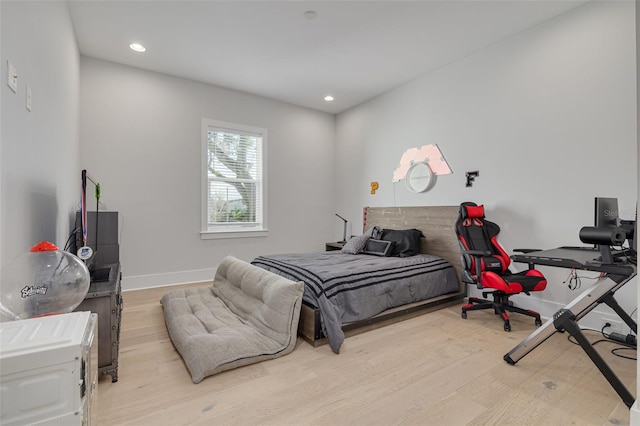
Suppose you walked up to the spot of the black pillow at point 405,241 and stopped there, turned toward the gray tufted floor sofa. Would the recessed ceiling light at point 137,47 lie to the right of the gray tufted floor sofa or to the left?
right

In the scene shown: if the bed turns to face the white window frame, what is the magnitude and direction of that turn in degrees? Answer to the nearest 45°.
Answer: approximately 90° to its right

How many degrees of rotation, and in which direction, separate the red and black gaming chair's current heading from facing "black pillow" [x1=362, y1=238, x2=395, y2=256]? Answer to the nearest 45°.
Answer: approximately 135° to its right

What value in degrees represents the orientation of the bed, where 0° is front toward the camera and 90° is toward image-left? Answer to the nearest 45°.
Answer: approximately 45°

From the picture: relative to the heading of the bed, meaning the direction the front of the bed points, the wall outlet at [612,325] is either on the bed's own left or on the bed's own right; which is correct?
on the bed's own left

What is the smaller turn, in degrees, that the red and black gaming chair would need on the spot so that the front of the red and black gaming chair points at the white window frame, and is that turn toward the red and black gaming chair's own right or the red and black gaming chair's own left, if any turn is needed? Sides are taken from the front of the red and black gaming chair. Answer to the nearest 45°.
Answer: approximately 135° to the red and black gaming chair's own right

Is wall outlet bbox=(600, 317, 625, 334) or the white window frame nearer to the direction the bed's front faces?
the white window frame

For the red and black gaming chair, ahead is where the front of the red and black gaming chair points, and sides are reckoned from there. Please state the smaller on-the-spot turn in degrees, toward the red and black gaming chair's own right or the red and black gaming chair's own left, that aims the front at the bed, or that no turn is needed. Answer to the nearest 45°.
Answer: approximately 90° to the red and black gaming chair's own right

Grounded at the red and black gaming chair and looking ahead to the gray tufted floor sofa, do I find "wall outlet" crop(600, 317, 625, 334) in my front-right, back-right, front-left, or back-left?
back-left

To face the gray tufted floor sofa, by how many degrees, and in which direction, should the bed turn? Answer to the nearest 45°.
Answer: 0° — it already faces it

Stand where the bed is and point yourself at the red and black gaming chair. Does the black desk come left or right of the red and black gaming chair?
right
